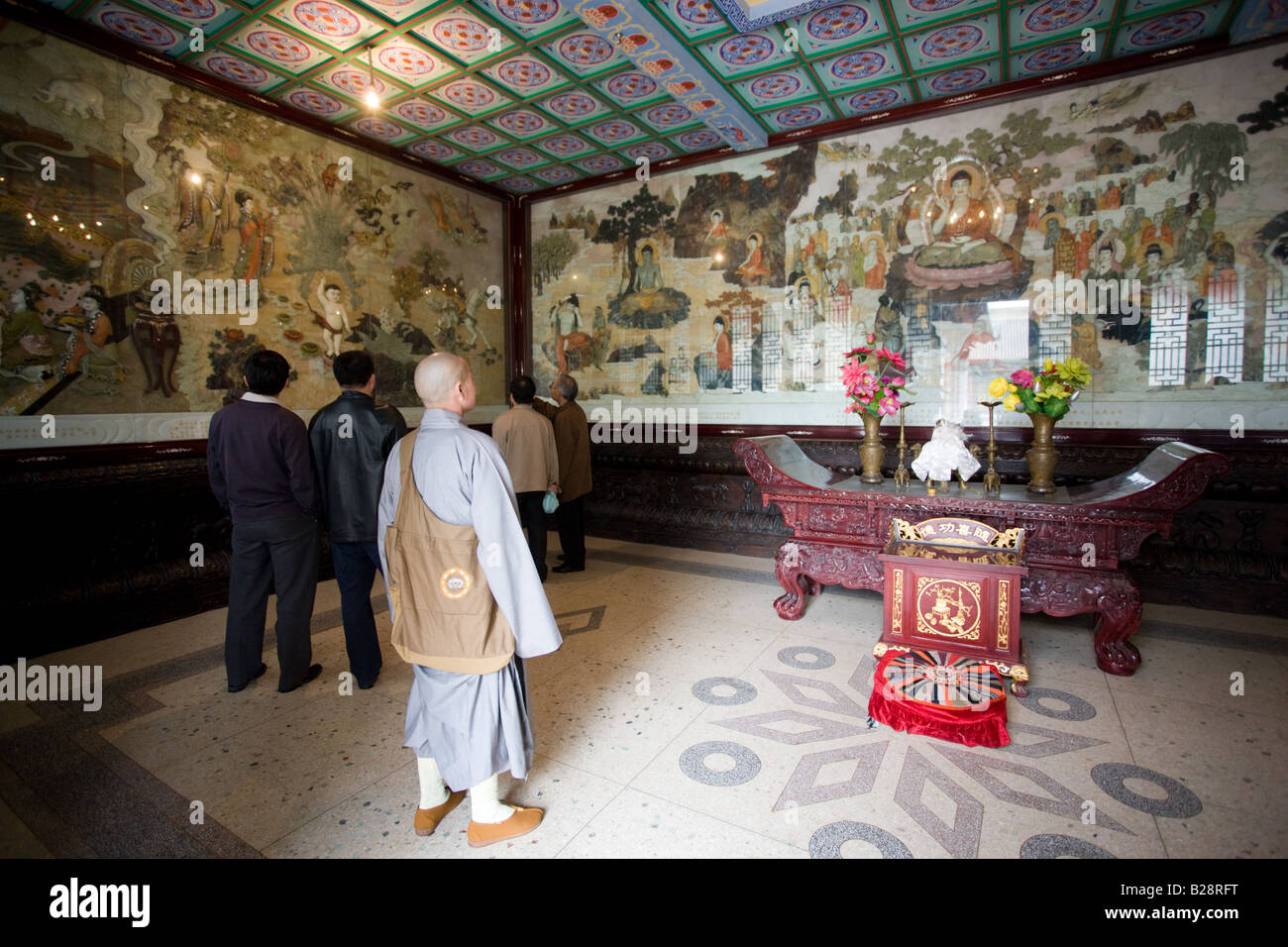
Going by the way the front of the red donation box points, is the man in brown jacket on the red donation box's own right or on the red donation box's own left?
on the red donation box's own right

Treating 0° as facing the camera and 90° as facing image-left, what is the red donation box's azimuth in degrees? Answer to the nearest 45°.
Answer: approximately 0°

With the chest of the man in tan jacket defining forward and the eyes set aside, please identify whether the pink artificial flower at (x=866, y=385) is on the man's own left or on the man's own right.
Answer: on the man's own right

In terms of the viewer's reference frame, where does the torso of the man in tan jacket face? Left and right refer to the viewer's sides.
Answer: facing away from the viewer

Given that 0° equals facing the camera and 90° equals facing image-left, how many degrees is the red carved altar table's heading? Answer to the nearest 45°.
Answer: approximately 0°

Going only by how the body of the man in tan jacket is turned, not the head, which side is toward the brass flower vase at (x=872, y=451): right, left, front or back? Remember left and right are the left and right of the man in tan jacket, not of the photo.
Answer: right

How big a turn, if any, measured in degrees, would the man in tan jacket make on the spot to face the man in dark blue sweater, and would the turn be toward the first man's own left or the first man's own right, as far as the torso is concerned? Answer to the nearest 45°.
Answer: approximately 135° to the first man's own left

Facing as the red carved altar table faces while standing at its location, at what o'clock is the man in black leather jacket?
The man in black leather jacket is roughly at 2 o'clock from the red carved altar table.

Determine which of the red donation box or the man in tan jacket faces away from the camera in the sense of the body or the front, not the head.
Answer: the man in tan jacket

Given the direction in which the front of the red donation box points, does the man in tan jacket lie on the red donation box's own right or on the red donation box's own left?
on the red donation box's own right
